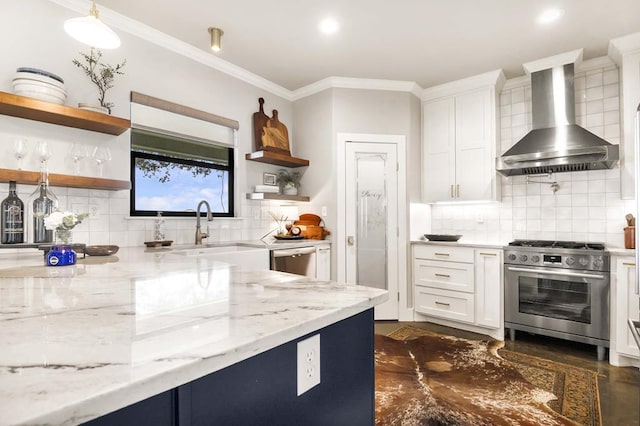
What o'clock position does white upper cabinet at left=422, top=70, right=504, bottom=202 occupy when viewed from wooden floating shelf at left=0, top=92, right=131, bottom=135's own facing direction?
The white upper cabinet is roughly at 11 o'clock from the wooden floating shelf.

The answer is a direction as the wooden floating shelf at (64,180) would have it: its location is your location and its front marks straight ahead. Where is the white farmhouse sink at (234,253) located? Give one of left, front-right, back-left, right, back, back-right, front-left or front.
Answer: front-left

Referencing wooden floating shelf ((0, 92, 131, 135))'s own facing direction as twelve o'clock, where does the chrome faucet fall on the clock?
The chrome faucet is roughly at 10 o'clock from the wooden floating shelf.

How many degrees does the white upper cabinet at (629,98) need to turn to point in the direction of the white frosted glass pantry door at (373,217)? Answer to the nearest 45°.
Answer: approximately 90° to its right

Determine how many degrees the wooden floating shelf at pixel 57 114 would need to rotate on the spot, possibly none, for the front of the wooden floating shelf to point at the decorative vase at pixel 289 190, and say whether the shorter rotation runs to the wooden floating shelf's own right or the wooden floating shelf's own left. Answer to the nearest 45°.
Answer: approximately 45° to the wooden floating shelf's own left

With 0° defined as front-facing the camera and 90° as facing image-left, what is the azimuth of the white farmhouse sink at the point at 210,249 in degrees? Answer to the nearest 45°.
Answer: approximately 315°

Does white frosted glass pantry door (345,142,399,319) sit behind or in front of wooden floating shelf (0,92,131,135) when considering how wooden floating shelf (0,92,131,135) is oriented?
in front
